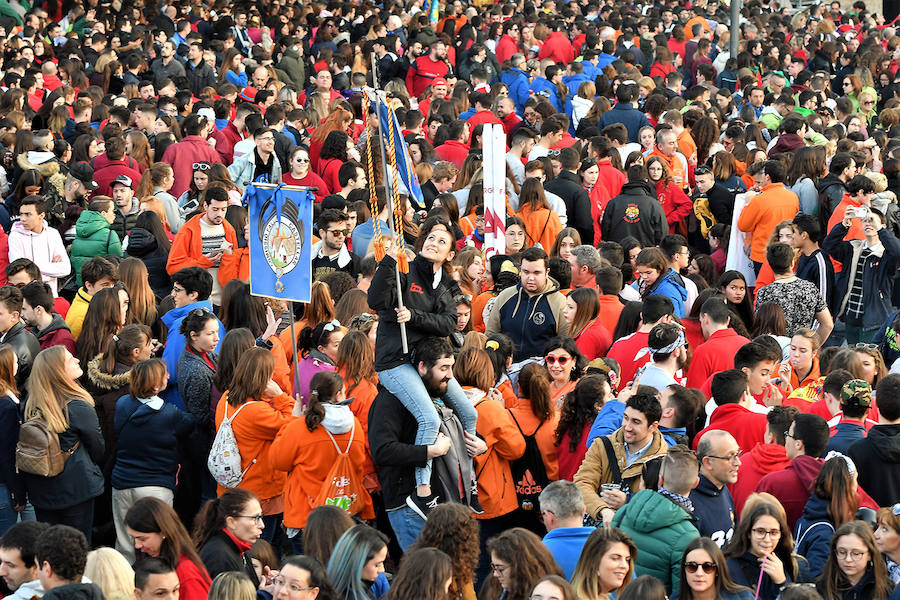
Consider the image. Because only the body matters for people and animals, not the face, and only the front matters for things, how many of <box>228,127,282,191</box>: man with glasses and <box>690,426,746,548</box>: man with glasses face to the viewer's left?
0

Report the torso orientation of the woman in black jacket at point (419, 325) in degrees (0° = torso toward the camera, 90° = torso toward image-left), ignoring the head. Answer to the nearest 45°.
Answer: approximately 315°

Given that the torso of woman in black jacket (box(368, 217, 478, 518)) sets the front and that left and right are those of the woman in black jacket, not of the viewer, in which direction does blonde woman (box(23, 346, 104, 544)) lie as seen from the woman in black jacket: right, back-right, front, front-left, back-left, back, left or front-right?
back-right

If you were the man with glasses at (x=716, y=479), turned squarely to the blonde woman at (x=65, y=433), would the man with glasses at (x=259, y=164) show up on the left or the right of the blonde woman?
right

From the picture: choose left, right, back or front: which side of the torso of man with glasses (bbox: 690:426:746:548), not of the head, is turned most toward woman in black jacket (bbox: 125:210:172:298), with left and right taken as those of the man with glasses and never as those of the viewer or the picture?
back

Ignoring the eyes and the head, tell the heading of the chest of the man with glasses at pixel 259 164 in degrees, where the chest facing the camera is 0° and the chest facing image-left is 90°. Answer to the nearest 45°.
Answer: approximately 315°

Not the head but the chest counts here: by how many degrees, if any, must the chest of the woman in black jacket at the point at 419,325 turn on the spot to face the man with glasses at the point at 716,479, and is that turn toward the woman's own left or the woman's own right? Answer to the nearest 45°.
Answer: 0° — they already face them

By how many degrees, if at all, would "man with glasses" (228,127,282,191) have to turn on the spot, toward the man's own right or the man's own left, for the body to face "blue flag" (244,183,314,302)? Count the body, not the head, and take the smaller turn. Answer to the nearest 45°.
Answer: approximately 45° to the man's own right

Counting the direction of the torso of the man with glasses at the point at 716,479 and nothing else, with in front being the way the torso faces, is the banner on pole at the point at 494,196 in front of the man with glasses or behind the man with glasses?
behind

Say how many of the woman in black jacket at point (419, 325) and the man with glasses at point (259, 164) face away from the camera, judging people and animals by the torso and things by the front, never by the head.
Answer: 0
